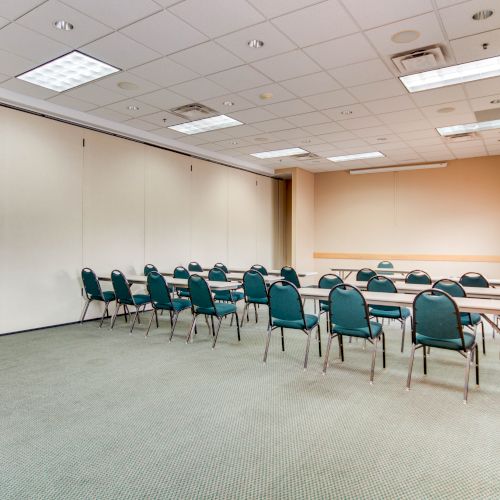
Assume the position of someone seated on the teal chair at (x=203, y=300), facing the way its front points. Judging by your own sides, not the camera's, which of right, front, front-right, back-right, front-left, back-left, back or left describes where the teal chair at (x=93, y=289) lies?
left

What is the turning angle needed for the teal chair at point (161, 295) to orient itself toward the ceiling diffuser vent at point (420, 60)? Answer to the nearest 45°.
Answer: approximately 90° to its right

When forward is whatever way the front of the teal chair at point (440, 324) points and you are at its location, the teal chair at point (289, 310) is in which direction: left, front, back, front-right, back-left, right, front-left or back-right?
back-left

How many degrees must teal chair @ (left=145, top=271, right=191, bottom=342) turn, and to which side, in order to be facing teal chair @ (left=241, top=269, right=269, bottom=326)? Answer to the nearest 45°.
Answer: approximately 45° to its right

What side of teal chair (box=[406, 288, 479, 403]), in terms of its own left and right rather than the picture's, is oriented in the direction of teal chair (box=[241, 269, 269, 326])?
left

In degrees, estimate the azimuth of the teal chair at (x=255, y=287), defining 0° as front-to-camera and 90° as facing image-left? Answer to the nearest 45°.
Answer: approximately 225°

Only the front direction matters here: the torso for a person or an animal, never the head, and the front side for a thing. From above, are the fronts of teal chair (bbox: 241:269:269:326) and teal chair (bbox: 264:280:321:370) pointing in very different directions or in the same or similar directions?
same or similar directions

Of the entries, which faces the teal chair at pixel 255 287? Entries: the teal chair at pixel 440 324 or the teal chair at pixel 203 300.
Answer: the teal chair at pixel 203 300

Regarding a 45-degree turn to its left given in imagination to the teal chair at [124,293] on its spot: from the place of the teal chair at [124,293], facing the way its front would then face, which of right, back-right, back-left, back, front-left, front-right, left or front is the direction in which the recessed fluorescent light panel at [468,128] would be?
right

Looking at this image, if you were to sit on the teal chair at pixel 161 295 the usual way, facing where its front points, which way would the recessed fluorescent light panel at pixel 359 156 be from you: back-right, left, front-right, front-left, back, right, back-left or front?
front

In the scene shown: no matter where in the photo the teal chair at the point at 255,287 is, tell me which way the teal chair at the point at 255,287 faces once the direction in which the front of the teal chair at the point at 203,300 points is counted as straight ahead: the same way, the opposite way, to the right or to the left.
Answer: the same way

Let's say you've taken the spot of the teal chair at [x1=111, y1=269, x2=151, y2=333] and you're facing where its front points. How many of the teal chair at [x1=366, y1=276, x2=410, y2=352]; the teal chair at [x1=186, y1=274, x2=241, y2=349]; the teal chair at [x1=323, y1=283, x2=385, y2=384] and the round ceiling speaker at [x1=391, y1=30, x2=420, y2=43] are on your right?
4

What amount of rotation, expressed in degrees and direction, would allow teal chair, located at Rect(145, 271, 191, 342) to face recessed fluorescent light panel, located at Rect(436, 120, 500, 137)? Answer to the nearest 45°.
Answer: approximately 45° to its right

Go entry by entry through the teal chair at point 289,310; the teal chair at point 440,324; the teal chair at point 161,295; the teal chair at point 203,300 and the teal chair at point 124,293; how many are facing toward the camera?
0

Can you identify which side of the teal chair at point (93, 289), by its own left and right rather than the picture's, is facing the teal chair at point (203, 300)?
right

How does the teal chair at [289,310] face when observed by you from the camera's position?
facing away from the viewer and to the right of the viewer

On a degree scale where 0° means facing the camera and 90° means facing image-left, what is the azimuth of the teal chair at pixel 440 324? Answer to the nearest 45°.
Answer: approximately 225°
